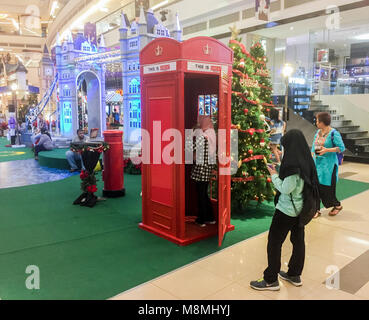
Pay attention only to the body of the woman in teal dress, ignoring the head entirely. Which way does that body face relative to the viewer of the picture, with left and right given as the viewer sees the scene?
facing the viewer and to the left of the viewer

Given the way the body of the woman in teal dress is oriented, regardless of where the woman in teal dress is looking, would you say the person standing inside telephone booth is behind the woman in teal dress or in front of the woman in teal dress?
in front

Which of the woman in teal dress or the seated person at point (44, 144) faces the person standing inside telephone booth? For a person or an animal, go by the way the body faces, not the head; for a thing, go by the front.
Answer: the woman in teal dress

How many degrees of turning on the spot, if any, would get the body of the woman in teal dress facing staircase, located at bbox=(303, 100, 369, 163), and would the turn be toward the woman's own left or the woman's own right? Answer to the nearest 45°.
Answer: approximately 135° to the woman's own right

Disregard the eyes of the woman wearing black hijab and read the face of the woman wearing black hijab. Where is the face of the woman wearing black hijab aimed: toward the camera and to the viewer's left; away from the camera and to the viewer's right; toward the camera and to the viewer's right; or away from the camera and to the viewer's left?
away from the camera and to the viewer's left

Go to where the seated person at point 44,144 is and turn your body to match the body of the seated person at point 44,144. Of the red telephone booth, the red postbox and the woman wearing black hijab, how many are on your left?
3

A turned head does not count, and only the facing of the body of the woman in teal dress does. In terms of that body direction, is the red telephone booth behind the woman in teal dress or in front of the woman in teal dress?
in front
